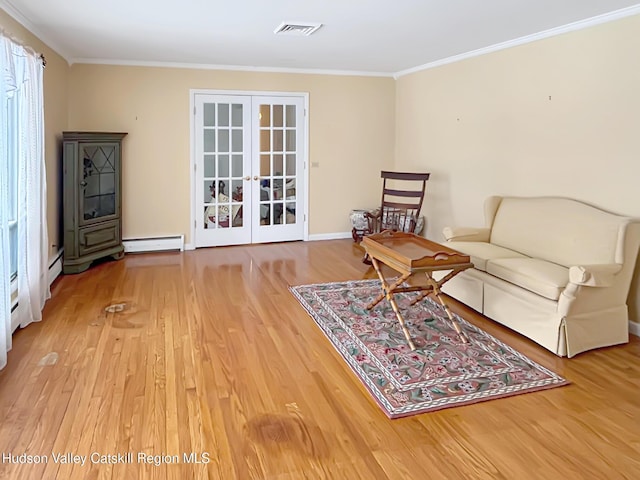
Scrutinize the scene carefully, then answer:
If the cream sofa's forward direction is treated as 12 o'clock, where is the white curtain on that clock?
The white curtain is roughly at 1 o'clock from the cream sofa.

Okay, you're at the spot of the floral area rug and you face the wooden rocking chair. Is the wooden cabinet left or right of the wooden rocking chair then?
left

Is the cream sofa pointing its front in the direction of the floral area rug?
yes

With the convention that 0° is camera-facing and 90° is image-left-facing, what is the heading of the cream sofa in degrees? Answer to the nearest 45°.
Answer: approximately 45°

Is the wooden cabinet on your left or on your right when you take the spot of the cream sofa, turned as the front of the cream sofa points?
on your right

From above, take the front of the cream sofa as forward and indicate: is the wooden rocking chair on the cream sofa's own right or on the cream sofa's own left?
on the cream sofa's own right

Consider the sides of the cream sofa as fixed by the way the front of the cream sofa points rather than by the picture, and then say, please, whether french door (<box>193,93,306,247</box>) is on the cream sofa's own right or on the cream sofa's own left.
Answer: on the cream sofa's own right

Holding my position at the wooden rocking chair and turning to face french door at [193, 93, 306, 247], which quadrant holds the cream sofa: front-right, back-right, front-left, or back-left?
back-left

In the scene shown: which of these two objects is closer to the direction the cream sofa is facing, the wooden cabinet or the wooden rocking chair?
the wooden cabinet
